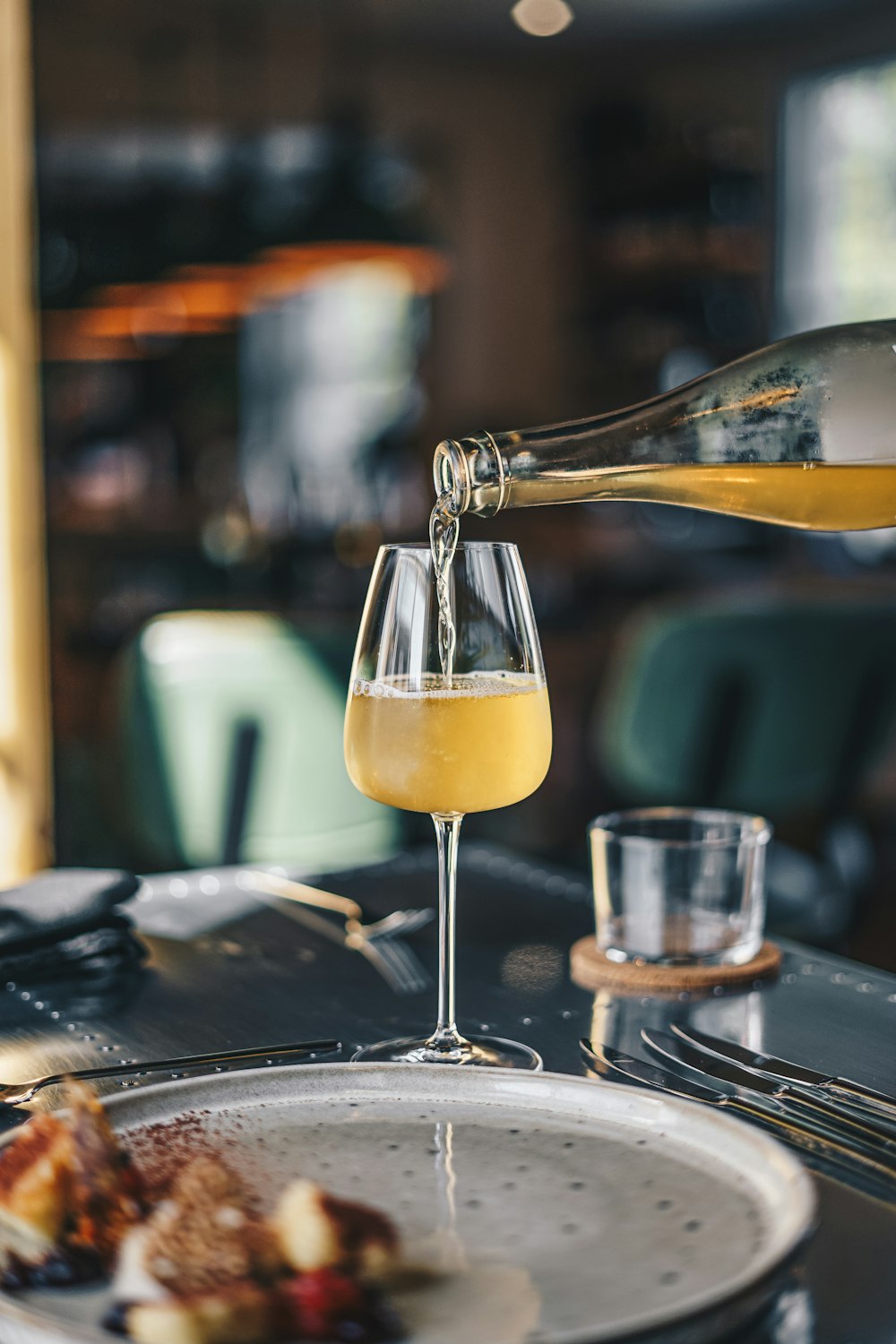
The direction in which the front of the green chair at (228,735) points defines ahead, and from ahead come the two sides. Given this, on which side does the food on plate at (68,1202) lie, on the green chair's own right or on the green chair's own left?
on the green chair's own right

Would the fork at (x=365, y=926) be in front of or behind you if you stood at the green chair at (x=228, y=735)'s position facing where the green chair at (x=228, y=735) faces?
in front

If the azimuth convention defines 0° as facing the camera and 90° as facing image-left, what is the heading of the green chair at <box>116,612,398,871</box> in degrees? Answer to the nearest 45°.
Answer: approximately 315°

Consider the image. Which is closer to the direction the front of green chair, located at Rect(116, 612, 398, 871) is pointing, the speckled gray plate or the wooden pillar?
the speckled gray plate

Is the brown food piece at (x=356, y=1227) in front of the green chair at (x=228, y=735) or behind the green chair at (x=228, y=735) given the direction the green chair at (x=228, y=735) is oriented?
in front

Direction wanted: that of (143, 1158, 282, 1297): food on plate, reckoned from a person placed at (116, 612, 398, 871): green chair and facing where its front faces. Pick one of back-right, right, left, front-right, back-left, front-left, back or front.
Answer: front-right

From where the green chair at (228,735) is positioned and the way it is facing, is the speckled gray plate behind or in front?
in front

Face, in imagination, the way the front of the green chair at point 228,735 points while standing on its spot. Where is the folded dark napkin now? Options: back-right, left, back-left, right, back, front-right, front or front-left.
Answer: front-right
